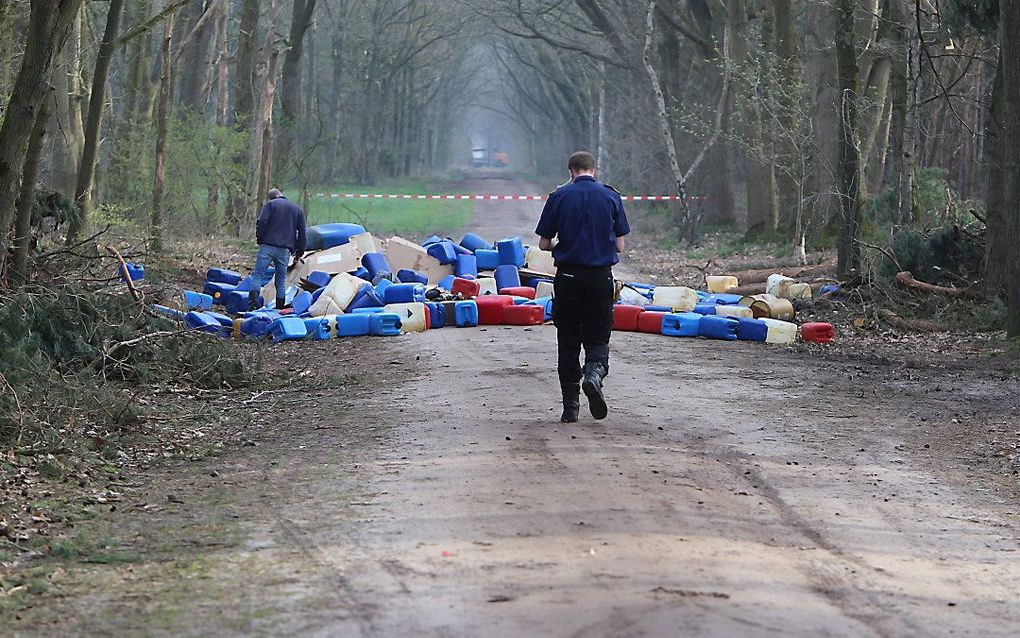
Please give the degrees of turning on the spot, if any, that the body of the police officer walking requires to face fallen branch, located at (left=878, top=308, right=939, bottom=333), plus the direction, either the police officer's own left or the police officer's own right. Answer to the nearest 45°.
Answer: approximately 45° to the police officer's own right

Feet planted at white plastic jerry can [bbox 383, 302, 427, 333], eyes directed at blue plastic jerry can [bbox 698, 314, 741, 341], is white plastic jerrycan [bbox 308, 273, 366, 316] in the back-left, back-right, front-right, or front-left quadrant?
back-left

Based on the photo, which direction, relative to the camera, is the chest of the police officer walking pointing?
away from the camera

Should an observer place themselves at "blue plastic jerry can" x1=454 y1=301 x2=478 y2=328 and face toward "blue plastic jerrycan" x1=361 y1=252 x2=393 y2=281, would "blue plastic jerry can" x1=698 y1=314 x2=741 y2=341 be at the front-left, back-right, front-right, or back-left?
back-right

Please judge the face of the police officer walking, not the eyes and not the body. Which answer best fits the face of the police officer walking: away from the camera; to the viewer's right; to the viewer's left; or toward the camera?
away from the camera

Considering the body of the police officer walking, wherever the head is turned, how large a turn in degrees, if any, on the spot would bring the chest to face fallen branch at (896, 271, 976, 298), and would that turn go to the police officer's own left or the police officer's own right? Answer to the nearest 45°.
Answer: approximately 45° to the police officer's own right
